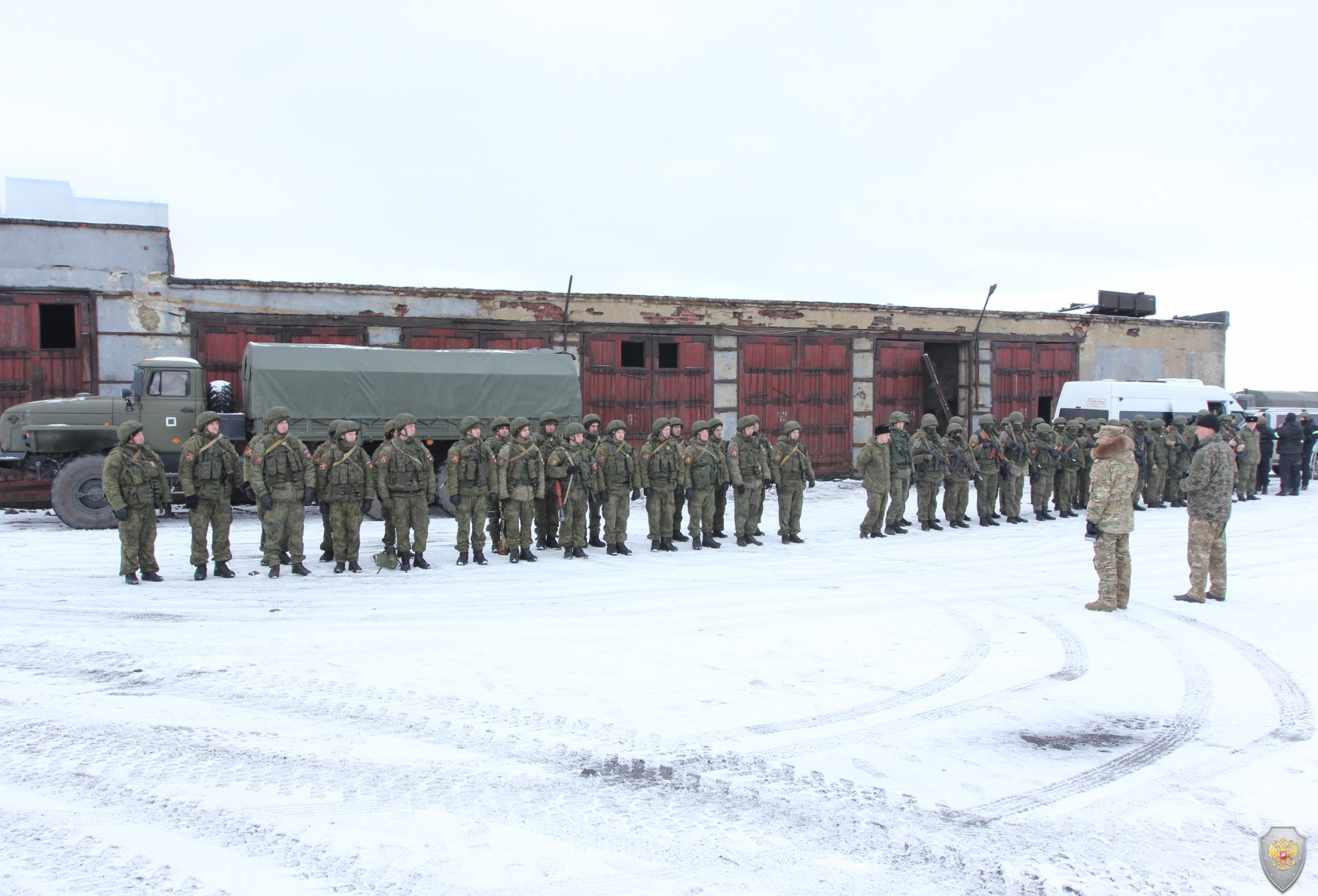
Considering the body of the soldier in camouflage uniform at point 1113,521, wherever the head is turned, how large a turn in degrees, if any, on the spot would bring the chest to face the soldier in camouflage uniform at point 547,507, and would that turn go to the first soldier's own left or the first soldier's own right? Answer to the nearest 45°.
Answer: approximately 45° to the first soldier's own left

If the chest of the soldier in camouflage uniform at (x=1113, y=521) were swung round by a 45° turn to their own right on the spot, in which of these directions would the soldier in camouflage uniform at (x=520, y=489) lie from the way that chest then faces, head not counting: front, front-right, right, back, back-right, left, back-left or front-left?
left

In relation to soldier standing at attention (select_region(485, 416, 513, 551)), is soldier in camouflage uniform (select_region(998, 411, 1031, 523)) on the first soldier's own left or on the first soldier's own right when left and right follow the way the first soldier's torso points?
on the first soldier's own left

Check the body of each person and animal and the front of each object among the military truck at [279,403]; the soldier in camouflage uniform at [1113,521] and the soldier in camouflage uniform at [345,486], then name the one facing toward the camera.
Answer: the soldier in camouflage uniform at [345,486]

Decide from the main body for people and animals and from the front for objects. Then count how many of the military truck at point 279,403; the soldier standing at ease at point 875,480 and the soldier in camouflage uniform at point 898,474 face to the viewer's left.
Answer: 1

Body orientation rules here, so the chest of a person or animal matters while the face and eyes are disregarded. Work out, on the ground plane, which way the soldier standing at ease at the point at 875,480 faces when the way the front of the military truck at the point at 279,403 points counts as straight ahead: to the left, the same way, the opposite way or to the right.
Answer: to the left

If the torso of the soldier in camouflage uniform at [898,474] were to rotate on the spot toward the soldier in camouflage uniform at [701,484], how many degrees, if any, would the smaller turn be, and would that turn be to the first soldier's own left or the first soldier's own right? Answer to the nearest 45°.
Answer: approximately 90° to the first soldier's own right

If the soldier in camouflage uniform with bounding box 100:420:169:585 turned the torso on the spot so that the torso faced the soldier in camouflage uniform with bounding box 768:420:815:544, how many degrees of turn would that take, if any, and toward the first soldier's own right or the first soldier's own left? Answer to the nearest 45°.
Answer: approximately 45° to the first soldier's own left

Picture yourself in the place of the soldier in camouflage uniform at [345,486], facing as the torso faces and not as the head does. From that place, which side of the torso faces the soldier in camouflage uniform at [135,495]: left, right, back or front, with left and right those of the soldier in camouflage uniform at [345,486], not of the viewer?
right

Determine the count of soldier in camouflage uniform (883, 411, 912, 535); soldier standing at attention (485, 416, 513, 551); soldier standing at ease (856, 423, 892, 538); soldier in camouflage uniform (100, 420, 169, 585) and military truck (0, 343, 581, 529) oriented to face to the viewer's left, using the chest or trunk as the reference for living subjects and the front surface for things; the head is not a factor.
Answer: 1

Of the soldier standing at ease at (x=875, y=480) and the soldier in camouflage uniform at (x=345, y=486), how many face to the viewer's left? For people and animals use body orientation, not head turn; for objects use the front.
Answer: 0

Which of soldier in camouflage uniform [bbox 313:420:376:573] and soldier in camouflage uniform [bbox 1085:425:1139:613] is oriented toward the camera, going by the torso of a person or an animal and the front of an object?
soldier in camouflage uniform [bbox 313:420:376:573]

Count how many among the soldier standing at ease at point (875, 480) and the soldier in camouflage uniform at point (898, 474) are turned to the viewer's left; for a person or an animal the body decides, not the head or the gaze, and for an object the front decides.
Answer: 0

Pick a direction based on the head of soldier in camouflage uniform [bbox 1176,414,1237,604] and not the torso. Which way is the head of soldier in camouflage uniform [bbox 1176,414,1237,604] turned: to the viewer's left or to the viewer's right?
to the viewer's left

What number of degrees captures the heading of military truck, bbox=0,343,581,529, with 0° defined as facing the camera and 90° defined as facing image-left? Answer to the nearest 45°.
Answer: approximately 90°

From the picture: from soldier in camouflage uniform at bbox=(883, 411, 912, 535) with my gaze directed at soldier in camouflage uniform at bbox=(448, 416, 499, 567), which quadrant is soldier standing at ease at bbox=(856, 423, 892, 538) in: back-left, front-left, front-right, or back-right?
front-left

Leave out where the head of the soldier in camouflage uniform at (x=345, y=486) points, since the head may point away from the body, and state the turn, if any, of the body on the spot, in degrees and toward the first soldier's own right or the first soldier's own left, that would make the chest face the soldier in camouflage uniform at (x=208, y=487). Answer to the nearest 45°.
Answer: approximately 90° to the first soldier's own right
